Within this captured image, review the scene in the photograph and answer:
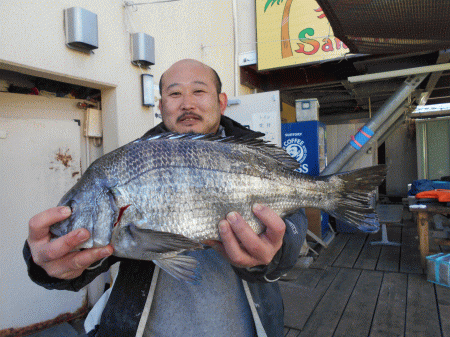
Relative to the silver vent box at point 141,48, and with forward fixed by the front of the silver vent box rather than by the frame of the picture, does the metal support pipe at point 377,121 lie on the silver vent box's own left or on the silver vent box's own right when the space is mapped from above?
on the silver vent box's own left

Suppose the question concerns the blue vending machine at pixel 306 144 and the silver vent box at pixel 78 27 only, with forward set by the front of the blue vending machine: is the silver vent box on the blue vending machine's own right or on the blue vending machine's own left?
on the blue vending machine's own right

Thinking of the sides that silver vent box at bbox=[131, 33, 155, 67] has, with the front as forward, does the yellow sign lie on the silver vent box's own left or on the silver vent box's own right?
on the silver vent box's own left

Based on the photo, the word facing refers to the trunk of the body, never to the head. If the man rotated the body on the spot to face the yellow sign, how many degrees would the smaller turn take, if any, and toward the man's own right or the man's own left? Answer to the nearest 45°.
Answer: approximately 135° to the man's own left

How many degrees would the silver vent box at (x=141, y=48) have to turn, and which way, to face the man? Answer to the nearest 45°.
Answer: approximately 45° to its right

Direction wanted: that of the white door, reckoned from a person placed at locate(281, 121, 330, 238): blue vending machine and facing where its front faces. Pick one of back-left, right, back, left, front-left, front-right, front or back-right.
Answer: back-right
